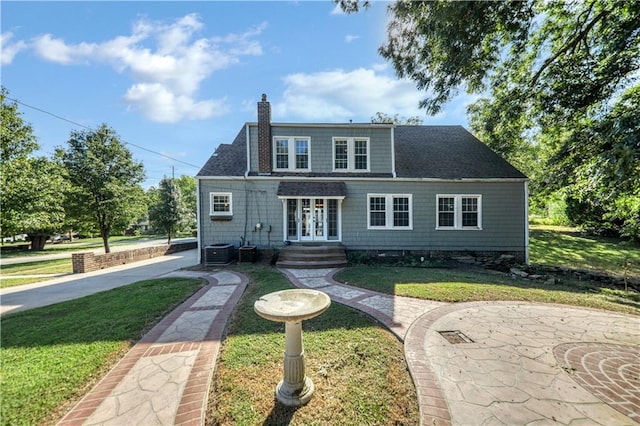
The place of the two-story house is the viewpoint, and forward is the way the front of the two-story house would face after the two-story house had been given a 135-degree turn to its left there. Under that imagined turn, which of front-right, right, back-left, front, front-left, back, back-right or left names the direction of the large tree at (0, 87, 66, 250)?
back-left

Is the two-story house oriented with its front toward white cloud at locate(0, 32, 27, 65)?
no

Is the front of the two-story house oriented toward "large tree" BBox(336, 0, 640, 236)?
no

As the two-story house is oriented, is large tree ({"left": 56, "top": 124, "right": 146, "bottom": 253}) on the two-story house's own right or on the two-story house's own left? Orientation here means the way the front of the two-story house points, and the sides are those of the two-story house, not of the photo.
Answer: on the two-story house's own right

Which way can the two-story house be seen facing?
toward the camera

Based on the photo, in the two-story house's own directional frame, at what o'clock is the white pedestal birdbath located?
The white pedestal birdbath is roughly at 12 o'clock from the two-story house.

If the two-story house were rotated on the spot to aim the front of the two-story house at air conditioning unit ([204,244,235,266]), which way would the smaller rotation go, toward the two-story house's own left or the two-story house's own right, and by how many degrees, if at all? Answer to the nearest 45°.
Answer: approximately 90° to the two-story house's own right
